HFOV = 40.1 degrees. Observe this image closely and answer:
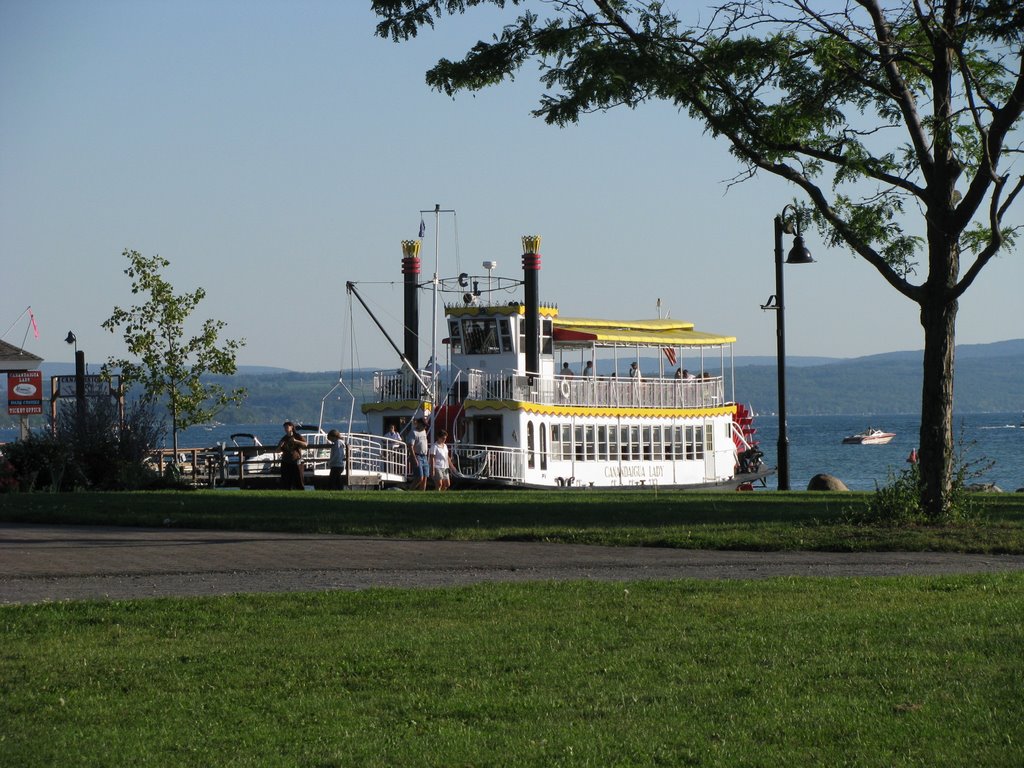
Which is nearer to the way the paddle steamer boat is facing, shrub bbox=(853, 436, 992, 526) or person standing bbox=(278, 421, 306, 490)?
the person standing

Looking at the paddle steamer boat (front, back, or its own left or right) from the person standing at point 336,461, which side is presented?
front

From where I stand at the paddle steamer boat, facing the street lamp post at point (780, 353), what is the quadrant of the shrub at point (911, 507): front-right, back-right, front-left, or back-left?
front-right

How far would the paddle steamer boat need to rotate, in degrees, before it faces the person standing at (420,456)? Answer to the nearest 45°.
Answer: approximately 45° to its left

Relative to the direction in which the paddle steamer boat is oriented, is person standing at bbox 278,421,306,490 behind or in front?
in front

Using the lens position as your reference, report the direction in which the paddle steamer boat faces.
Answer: facing the viewer and to the left of the viewer

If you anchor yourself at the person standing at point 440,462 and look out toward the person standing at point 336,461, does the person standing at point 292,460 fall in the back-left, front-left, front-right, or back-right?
front-left

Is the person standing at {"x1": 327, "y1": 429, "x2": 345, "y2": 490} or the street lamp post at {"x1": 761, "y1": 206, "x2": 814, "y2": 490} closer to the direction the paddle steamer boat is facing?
the person standing

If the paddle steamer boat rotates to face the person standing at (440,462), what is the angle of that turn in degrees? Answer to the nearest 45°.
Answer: approximately 45° to its left
